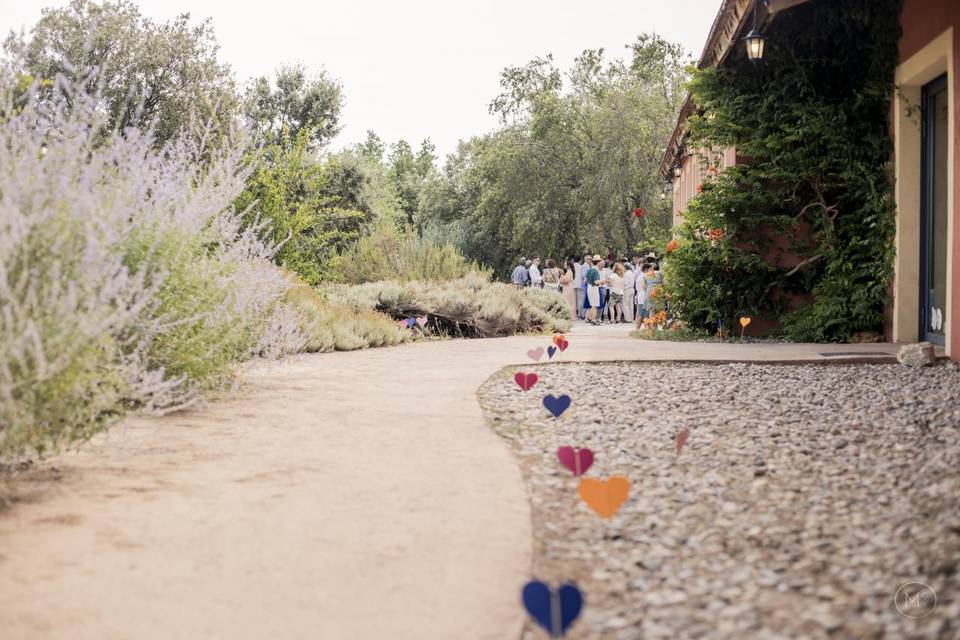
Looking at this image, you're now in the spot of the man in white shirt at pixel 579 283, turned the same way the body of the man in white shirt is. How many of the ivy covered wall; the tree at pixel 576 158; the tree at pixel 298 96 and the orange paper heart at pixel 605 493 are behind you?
2
